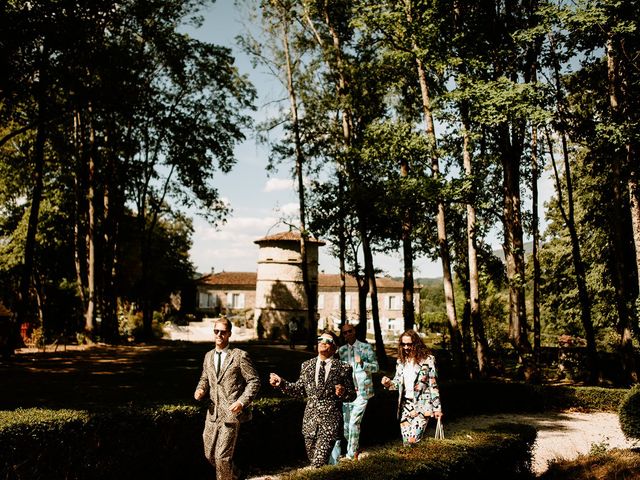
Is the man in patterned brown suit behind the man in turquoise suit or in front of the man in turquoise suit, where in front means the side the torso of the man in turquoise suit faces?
in front

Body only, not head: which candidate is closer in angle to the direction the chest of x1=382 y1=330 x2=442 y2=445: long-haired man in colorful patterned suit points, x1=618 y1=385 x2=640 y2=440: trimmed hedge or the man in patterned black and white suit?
the man in patterned black and white suit

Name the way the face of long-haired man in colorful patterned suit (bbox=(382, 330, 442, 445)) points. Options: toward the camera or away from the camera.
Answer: toward the camera

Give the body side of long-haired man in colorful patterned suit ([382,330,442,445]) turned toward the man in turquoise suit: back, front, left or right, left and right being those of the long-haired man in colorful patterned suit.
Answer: right

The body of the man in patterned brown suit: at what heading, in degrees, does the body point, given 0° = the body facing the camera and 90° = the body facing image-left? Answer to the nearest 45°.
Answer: approximately 45°

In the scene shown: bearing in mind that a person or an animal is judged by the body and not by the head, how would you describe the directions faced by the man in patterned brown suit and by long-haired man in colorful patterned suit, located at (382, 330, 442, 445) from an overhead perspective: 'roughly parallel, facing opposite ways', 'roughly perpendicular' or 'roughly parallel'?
roughly parallel

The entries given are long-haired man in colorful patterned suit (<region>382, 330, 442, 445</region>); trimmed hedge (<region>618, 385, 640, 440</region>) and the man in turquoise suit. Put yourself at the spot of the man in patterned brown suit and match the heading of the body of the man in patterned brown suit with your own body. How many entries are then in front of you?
0

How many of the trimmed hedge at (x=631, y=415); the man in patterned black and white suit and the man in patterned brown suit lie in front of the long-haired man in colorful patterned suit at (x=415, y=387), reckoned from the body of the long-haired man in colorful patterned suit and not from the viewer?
2

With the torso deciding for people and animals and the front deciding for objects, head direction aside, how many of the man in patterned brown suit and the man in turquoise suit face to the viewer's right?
0

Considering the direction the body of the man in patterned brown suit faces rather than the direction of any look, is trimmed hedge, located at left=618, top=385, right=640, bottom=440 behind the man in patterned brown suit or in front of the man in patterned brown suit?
behind

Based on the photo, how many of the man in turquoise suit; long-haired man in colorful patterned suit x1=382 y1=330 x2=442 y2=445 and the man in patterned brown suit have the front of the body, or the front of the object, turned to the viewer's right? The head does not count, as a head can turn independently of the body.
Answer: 0

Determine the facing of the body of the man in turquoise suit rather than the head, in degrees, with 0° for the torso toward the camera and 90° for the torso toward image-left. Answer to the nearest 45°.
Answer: approximately 45°
